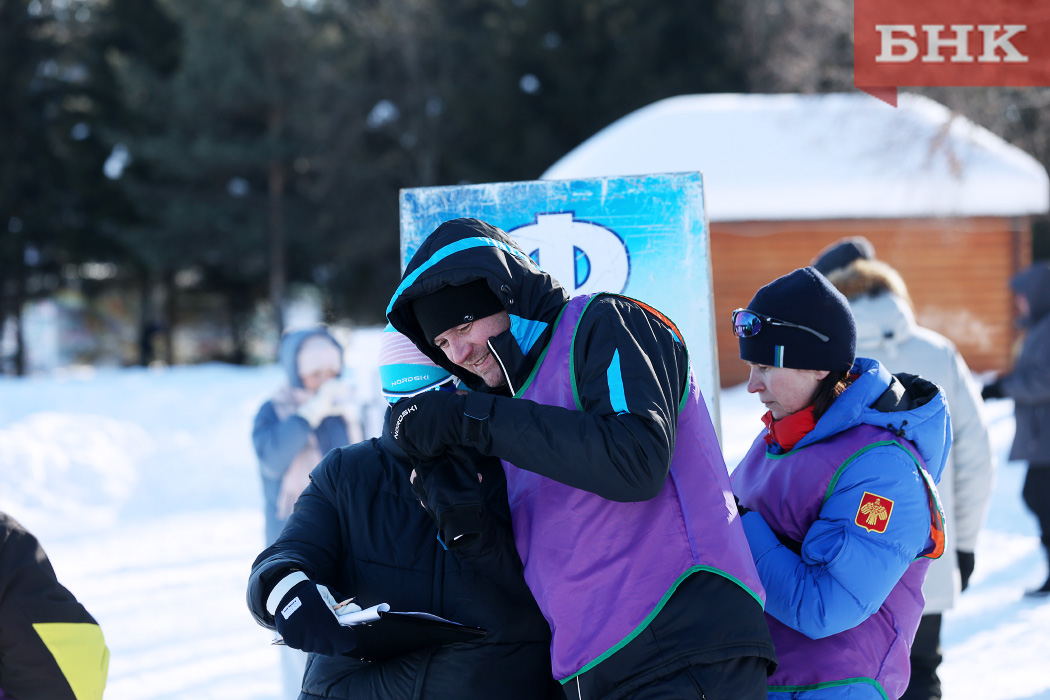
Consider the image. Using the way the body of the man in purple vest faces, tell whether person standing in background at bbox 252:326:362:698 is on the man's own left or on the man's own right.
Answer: on the man's own right

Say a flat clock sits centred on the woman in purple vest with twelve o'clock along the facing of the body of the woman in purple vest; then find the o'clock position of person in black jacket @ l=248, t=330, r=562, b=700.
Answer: The person in black jacket is roughly at 1 o'clock from the woman in purple vest.

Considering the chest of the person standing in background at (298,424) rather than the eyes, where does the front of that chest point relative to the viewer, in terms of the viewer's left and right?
facing the viewer and to the right of the viewer

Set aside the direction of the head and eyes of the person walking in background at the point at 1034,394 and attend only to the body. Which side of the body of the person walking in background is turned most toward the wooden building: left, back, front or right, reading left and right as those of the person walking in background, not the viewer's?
right

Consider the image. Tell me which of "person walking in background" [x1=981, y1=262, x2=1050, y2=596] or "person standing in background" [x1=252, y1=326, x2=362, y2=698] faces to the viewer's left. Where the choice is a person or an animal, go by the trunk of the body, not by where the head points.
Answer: "person walking in background" [x1=981, y1=262, x2=1050, y2=596]

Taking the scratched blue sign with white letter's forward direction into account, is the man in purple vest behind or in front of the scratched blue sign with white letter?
in front

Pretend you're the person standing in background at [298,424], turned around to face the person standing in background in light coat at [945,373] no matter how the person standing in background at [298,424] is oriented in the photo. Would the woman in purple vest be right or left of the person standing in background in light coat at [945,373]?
right

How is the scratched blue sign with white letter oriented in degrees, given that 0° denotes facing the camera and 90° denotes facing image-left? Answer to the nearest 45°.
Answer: approximately 0°

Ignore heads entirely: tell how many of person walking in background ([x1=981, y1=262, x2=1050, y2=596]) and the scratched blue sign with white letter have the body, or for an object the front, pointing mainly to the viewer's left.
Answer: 1

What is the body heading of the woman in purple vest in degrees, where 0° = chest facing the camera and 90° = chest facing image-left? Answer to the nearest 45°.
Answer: approximately 45°

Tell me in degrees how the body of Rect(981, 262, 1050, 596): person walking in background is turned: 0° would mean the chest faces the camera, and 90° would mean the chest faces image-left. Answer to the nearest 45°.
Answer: approximately 90°

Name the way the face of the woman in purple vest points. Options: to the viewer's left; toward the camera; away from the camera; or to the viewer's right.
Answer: to the viewer's left
